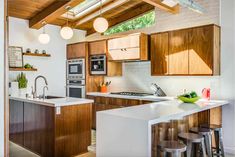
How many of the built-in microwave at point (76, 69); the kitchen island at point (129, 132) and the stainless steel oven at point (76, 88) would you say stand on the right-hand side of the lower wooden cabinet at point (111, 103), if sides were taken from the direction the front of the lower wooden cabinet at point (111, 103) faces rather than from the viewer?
2

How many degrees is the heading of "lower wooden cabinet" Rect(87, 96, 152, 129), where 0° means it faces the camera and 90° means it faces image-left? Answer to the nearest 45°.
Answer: approximately 45°

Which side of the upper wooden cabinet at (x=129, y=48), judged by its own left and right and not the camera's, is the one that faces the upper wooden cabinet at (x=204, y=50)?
left

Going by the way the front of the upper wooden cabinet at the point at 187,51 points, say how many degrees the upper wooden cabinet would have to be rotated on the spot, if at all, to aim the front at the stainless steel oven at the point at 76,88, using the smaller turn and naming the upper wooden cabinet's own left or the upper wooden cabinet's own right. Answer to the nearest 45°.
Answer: approximately 45° to the upper wooden cabinet's own right

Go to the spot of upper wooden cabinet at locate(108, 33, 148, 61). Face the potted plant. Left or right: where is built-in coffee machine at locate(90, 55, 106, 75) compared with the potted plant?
right

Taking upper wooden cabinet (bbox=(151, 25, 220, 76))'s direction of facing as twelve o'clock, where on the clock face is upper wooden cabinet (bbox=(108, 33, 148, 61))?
upper wooden cabinet (bbox=(108, 33, 148, 61)) is roughly at 2 o'clock from upper wooden cabinet (bbox=(151, 25, 220, 76)).

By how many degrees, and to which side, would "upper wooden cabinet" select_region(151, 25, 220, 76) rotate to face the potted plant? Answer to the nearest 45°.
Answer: approximately 45° to its right

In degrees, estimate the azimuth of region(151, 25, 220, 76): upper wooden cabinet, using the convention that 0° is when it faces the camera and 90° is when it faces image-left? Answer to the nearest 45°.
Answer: approximately 45°

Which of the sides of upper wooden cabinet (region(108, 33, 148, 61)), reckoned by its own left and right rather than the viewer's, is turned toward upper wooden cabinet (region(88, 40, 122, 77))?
right
